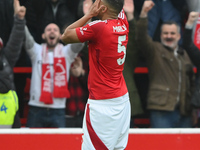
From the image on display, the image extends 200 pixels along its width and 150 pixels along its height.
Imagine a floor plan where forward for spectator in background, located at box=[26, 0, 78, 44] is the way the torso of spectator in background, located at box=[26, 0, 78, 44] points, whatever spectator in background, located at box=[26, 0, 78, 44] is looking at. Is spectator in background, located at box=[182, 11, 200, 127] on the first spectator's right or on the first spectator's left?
on the first spectator's left

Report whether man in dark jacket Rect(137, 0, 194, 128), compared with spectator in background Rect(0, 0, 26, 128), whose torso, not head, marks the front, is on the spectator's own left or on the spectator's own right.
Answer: on the spectator's own left

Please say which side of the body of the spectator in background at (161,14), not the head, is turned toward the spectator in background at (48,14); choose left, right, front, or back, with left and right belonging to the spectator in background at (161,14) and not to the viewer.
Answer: right

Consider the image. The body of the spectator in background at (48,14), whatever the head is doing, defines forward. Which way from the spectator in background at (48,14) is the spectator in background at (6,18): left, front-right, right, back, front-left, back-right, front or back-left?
right

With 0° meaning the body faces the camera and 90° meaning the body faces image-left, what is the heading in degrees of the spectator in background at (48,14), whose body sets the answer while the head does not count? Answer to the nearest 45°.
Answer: approximately 0°

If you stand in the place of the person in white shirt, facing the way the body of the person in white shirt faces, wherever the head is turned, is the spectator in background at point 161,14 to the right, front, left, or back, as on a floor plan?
left

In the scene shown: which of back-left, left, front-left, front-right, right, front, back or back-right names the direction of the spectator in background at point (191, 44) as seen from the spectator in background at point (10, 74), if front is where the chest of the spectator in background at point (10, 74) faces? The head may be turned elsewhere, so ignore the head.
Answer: left
